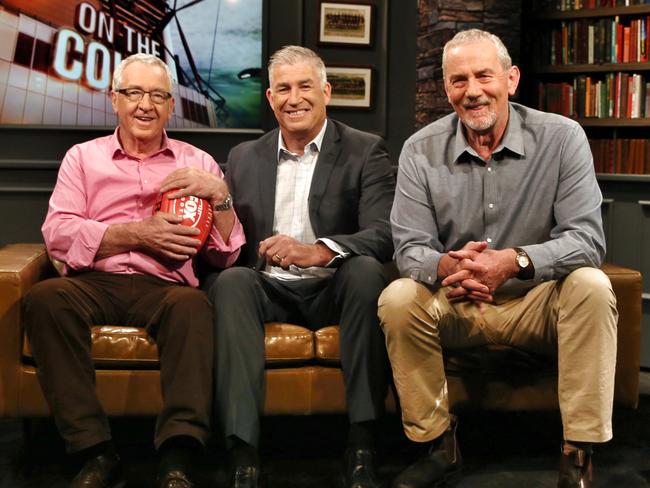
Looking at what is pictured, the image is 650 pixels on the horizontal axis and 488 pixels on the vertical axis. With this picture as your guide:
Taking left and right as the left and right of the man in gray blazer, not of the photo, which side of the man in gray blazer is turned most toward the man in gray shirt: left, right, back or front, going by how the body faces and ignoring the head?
left

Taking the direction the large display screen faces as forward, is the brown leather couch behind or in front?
in front

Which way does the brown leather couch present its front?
toward the camera

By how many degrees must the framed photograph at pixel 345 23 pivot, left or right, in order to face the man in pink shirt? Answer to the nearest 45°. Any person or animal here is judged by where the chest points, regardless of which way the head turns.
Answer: approximately 45° to its right

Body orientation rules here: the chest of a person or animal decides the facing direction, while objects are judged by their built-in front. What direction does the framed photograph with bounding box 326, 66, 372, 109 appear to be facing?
toward the camera

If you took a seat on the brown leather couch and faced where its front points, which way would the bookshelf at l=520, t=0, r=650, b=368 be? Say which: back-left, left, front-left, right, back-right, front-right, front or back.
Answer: back-left

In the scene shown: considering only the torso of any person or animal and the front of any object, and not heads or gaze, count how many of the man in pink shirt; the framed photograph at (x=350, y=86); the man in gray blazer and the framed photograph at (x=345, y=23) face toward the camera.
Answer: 4

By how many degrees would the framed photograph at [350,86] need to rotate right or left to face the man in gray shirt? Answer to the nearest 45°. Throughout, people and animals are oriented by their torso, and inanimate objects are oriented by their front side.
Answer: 0° — it already faces them

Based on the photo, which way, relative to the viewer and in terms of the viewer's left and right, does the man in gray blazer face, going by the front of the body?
facing the viewer
